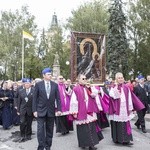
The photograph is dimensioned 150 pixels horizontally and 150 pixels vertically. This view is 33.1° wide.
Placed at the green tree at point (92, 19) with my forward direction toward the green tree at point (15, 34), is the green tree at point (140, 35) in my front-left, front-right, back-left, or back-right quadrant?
back-left

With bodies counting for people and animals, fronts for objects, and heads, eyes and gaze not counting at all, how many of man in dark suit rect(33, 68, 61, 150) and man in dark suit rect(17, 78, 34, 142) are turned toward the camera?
2

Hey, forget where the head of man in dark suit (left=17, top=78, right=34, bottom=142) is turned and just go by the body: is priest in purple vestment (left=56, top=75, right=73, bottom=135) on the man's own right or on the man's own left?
on the man's own left

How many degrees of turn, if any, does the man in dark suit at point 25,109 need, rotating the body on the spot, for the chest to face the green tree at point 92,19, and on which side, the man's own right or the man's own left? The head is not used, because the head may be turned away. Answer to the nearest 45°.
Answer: approximately 180°

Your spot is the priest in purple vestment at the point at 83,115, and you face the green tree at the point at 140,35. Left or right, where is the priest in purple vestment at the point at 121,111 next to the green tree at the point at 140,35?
right

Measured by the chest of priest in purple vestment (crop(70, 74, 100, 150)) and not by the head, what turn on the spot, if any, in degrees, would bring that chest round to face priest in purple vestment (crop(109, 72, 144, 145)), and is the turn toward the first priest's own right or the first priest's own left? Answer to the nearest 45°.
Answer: approximately 90° to the first priest's own left

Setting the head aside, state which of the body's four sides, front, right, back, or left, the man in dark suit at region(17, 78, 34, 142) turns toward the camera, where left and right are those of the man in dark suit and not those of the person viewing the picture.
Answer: front

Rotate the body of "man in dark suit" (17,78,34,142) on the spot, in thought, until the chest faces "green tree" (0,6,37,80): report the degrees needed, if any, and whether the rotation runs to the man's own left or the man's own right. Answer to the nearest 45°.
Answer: approximately 180°

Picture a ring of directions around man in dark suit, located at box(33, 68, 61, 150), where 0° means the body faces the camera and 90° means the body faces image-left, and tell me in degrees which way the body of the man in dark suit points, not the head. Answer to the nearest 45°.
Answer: approximately 0°

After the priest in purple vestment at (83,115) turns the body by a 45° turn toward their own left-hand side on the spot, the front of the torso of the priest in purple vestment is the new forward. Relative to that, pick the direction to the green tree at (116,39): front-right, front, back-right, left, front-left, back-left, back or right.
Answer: left

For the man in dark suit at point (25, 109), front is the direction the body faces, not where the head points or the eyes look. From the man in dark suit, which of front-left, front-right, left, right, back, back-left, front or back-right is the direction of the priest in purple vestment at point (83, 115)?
front-left
